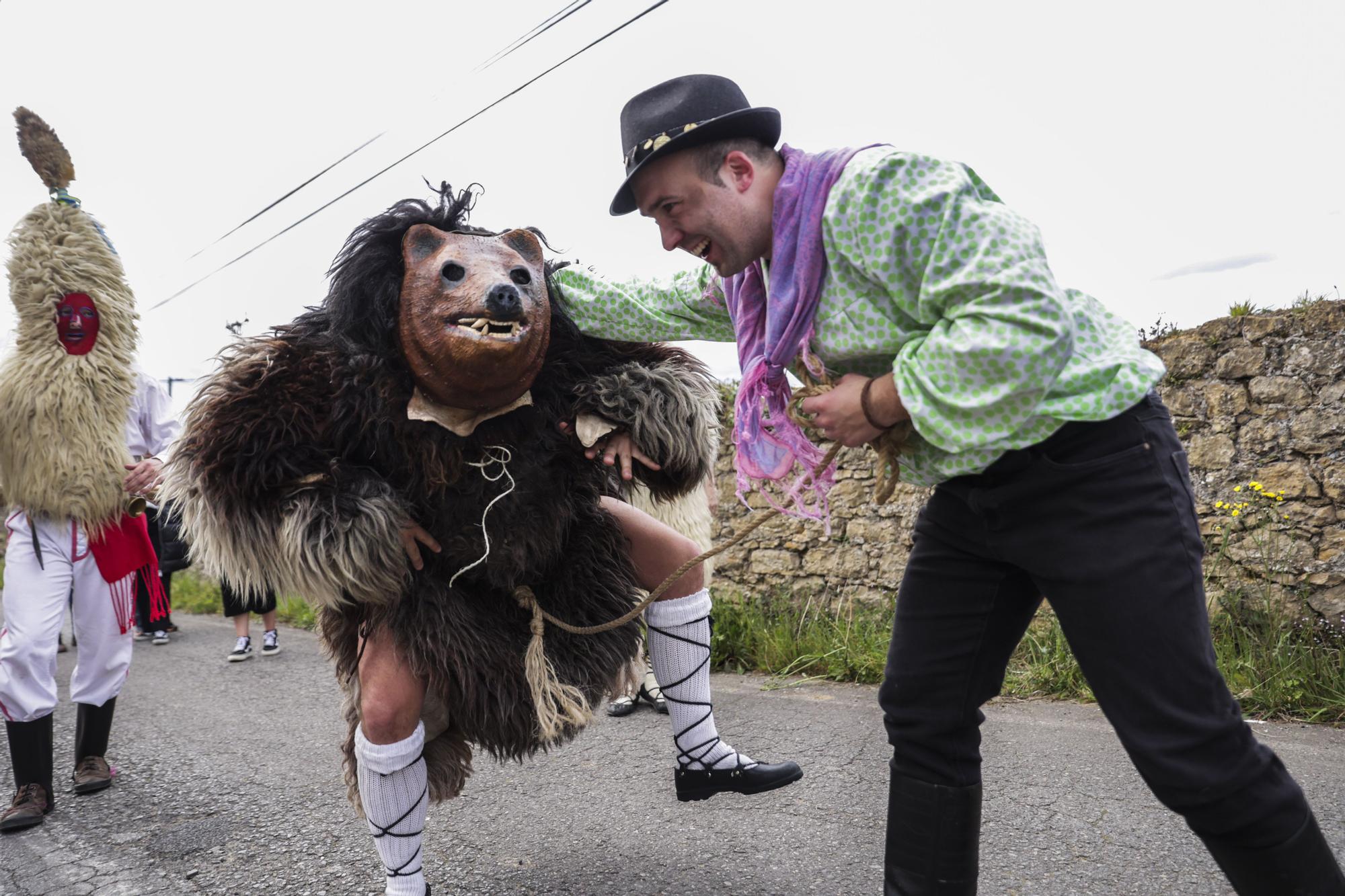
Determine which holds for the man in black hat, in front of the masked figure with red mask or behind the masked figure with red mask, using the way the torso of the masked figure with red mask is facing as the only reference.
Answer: in front

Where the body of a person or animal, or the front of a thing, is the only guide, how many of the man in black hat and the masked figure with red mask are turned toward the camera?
1

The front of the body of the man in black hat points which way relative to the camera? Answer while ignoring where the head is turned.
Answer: to the viewer's left

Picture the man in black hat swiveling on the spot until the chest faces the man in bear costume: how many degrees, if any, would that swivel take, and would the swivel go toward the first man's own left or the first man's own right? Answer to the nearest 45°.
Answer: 0° — they already face them

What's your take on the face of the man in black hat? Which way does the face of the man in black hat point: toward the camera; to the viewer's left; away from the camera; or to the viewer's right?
to the viewer's left

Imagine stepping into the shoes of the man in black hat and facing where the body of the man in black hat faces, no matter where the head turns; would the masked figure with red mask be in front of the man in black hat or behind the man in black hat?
in front

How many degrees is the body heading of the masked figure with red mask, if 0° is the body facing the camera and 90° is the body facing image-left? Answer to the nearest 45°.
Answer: approximately 0°
